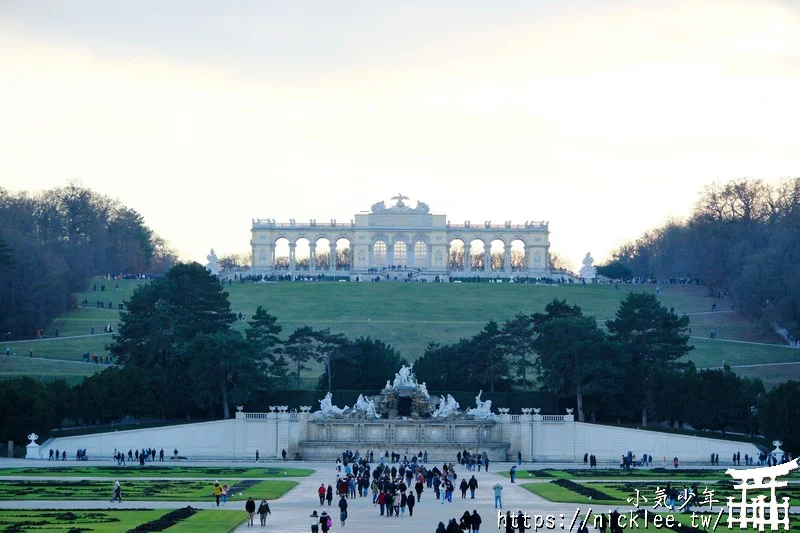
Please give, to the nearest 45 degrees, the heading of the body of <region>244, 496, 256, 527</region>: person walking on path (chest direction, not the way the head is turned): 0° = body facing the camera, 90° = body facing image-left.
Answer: approximately 0°
